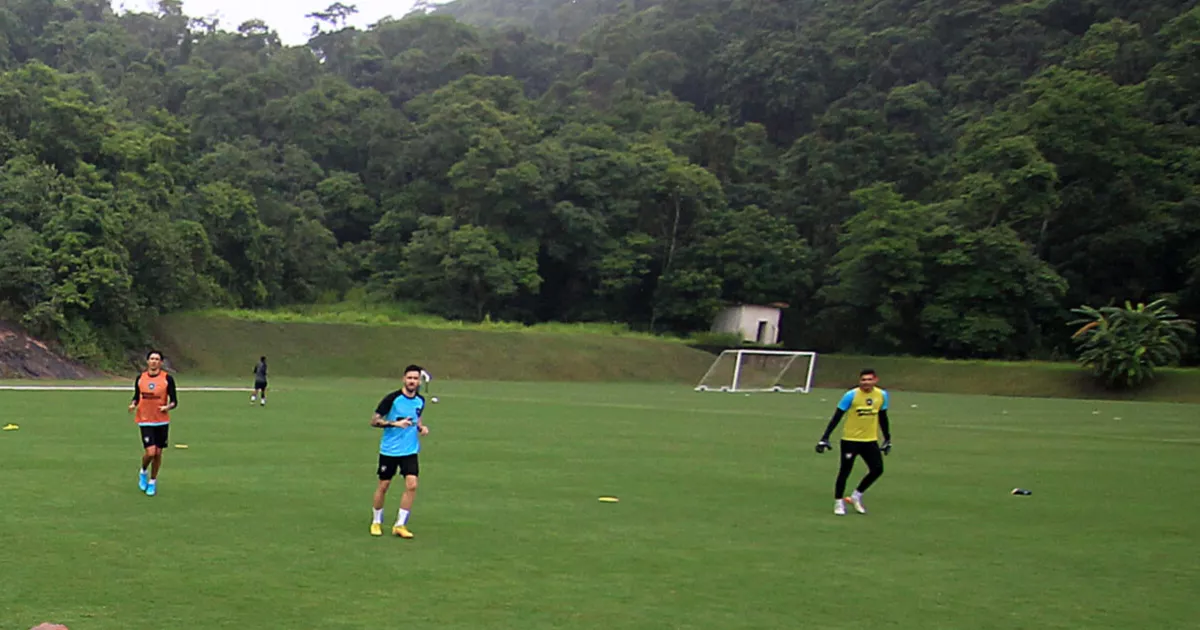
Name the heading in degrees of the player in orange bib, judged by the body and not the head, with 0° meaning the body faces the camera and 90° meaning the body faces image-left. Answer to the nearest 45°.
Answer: approximately 0°

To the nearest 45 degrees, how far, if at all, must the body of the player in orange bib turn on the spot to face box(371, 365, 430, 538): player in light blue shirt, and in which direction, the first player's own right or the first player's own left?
approximately 45° to the first player's own left

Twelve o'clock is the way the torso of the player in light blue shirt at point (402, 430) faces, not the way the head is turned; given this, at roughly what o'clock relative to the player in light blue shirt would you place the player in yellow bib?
The player in yellow bib is roughly at 10 o'clock from the player in light blue shirt.

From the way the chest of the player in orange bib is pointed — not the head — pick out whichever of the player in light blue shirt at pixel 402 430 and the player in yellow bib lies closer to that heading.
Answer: the player in light blue shirt

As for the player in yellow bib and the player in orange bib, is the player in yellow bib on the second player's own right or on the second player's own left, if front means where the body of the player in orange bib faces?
on the second player's own left

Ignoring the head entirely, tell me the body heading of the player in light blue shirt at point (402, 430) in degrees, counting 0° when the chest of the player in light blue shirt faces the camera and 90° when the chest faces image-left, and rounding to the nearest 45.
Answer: approximately 315°

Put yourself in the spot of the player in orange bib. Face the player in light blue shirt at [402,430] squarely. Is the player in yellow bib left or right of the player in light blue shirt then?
left

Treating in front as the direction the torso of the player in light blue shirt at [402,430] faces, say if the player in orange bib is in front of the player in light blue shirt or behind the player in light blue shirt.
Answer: behind
